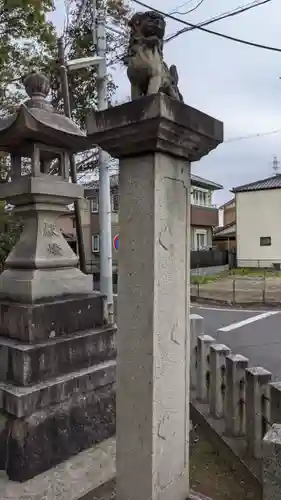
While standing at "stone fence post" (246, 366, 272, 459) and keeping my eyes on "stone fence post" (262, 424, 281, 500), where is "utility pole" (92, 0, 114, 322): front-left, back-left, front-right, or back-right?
back-right

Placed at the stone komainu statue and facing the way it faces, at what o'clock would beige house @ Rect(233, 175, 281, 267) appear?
The beige house is roughly at 5 o'clock from the stone komainu statue.

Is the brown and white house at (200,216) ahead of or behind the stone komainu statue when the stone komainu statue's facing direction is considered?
behind

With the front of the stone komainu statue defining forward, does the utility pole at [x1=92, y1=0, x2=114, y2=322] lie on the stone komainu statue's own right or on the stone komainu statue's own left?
on the stone komainu statue's own right

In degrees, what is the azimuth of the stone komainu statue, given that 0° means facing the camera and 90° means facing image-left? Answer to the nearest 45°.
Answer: approximately 45°

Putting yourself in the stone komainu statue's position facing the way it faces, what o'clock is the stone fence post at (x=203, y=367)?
The stone fence post is roughly at 5 o'clock from the stone komainu statue.
